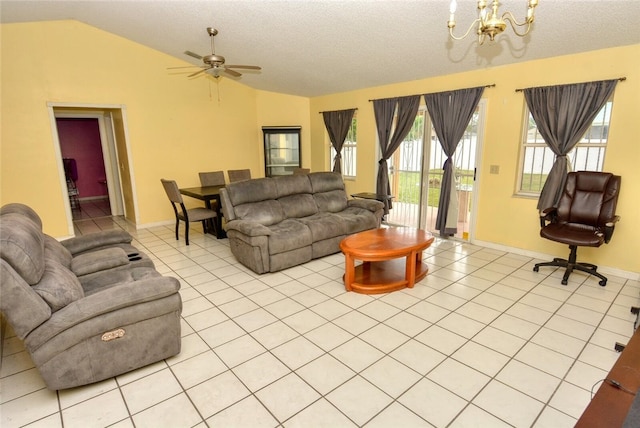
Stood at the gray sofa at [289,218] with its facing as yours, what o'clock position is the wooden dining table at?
The wooden dining table is roughly at 6 o'clock from the gray sofa.

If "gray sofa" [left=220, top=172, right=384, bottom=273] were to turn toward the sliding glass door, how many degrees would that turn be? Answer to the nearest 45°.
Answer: approximately 90° to its left

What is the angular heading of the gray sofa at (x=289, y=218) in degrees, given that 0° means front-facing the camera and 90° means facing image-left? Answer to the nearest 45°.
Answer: approximately 315°

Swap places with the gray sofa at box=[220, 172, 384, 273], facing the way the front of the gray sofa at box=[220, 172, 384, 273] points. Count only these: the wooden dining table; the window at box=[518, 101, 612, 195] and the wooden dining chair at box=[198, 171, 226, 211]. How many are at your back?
2

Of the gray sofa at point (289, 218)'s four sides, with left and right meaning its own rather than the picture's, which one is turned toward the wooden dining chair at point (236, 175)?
back

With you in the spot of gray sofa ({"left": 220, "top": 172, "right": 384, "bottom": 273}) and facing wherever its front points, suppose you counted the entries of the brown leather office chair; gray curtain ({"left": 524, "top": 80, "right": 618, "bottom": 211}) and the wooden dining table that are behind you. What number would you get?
1

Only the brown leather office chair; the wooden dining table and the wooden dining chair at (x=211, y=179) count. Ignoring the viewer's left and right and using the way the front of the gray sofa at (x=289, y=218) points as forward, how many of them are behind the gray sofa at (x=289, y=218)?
2

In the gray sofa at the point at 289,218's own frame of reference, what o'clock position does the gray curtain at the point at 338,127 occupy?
The gray curtain is roughly at 8 o'clock from the gray sofa.

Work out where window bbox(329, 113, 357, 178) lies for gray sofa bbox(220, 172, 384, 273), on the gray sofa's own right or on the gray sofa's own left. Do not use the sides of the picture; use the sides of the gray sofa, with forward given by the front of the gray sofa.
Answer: on the gray sofa's own left

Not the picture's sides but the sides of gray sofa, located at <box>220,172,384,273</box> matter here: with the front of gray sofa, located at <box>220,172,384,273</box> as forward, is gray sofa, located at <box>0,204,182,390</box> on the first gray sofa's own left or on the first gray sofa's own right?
on the first gray sofa's own right

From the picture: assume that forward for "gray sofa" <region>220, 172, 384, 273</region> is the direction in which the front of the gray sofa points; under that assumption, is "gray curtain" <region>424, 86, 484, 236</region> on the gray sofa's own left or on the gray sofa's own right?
on the gray sofa's own left

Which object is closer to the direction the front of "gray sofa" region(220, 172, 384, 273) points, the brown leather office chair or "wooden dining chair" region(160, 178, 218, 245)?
the brown leather office chair
